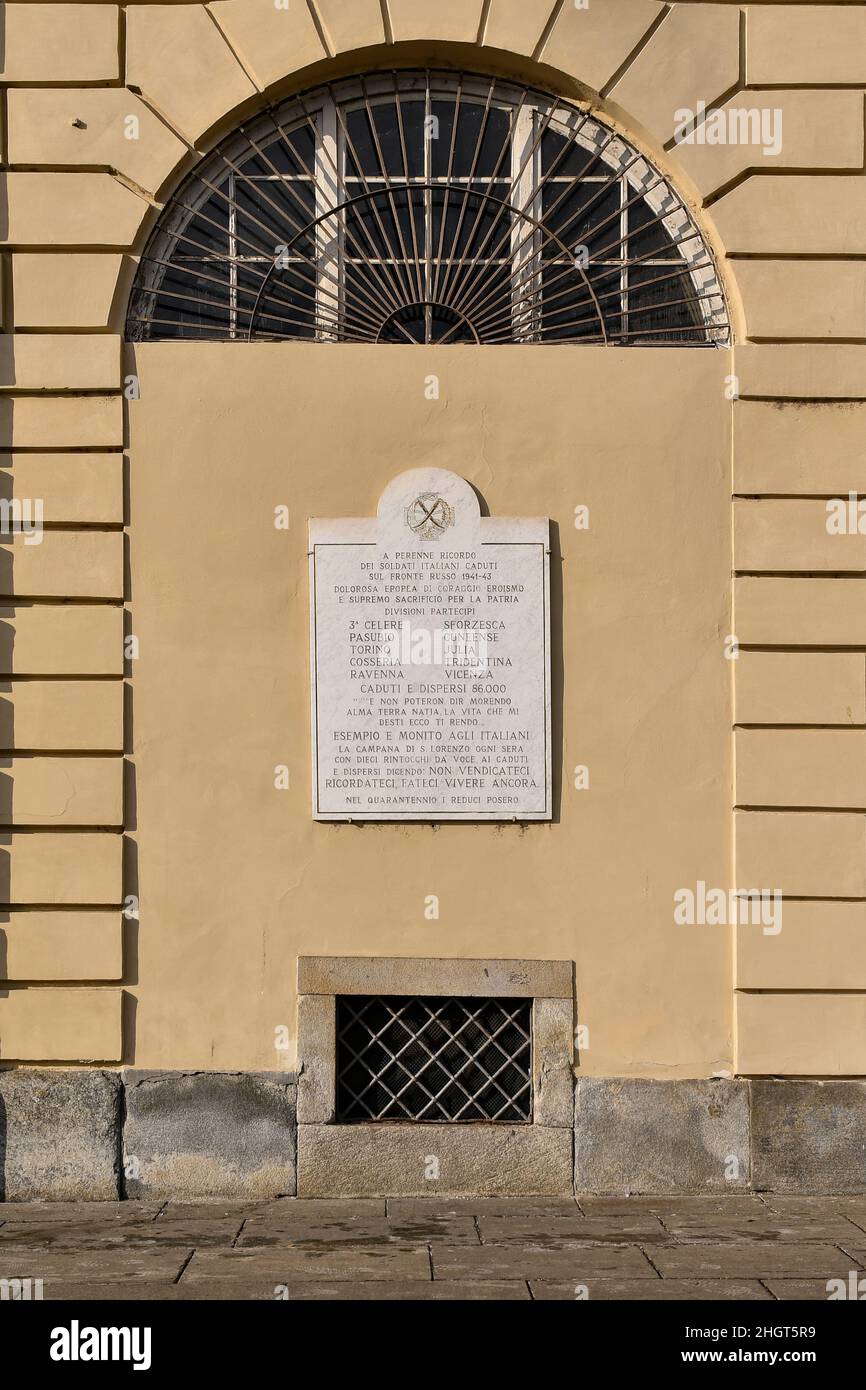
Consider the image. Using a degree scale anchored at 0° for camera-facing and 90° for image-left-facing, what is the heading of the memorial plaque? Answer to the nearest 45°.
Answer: approximately 0°
